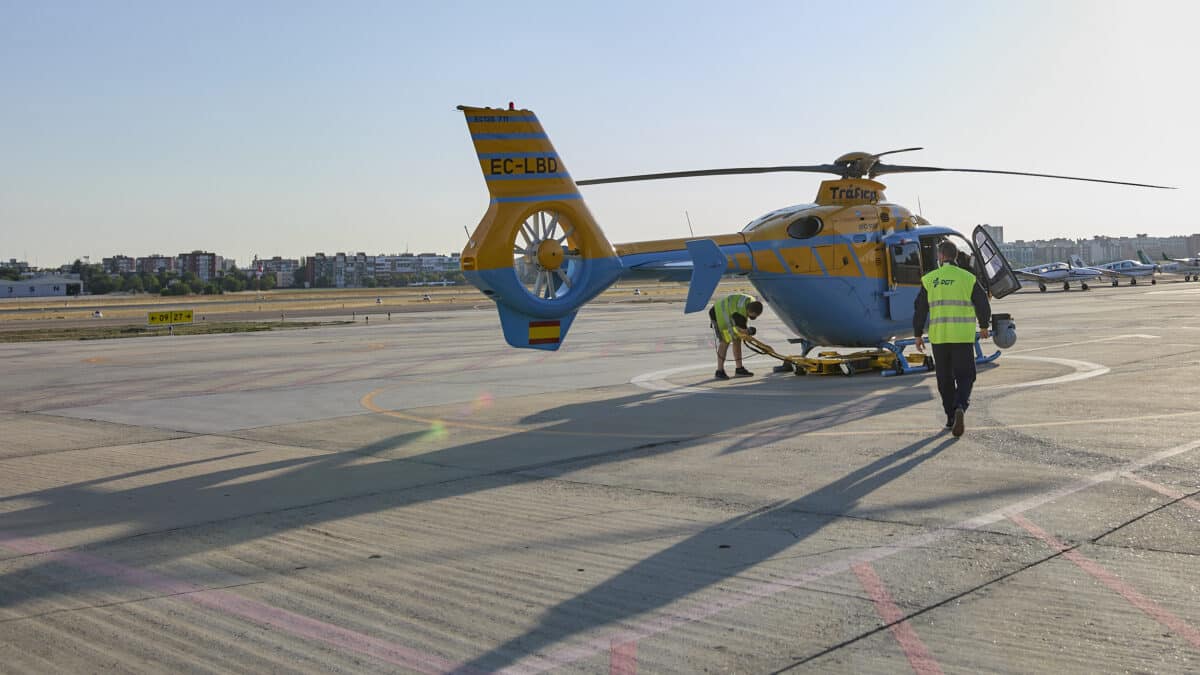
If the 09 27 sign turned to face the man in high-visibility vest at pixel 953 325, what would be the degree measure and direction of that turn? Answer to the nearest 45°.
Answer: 0° — it already faces them

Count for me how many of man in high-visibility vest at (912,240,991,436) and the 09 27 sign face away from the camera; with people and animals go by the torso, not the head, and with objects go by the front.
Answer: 1

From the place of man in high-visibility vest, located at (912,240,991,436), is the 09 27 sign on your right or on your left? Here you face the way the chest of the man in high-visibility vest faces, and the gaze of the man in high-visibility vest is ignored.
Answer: on your left

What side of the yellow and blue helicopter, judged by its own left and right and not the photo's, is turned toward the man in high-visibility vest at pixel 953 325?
right

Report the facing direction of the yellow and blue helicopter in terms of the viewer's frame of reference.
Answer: facing away from the viewer and to the right of the viewer

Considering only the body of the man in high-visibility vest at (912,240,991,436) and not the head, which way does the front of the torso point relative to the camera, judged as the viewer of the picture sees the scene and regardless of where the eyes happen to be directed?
away from the camera

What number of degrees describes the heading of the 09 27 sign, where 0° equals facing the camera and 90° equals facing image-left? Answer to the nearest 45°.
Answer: approximately 0°
